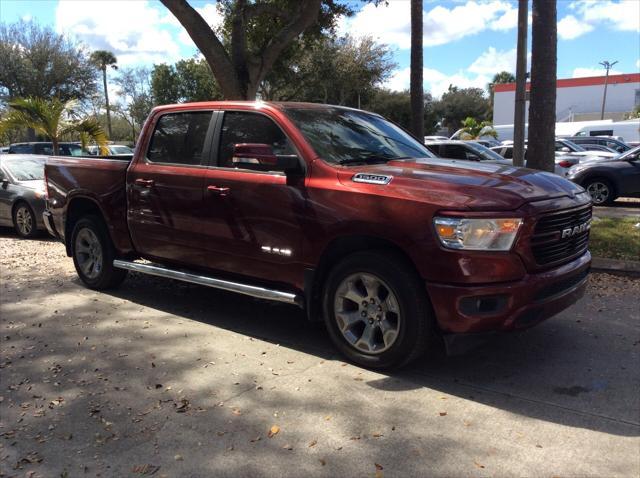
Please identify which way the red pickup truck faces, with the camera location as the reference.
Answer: facing the viewer and to the right of the viewer

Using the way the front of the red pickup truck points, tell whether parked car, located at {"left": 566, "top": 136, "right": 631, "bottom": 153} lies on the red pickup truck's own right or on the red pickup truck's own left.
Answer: on the red pickup truck's own left

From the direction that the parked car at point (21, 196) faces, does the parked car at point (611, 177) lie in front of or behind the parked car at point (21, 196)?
in front

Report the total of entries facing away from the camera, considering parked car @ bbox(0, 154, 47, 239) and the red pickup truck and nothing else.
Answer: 0

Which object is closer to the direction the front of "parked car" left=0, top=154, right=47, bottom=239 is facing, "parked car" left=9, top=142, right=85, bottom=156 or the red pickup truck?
the red pickup truck

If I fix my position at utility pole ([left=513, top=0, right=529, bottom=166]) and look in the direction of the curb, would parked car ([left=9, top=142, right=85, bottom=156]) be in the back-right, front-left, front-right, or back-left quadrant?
back-right

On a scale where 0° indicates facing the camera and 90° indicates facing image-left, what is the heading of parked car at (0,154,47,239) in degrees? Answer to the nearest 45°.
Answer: approximately 315°

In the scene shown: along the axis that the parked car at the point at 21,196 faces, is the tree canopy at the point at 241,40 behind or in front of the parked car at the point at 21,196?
in front

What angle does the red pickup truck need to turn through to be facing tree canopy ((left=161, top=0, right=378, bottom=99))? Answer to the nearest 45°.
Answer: approximately 135° to its left

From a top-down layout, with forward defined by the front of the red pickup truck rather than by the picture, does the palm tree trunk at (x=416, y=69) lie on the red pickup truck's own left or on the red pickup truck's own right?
on the red pickup truck's own left
